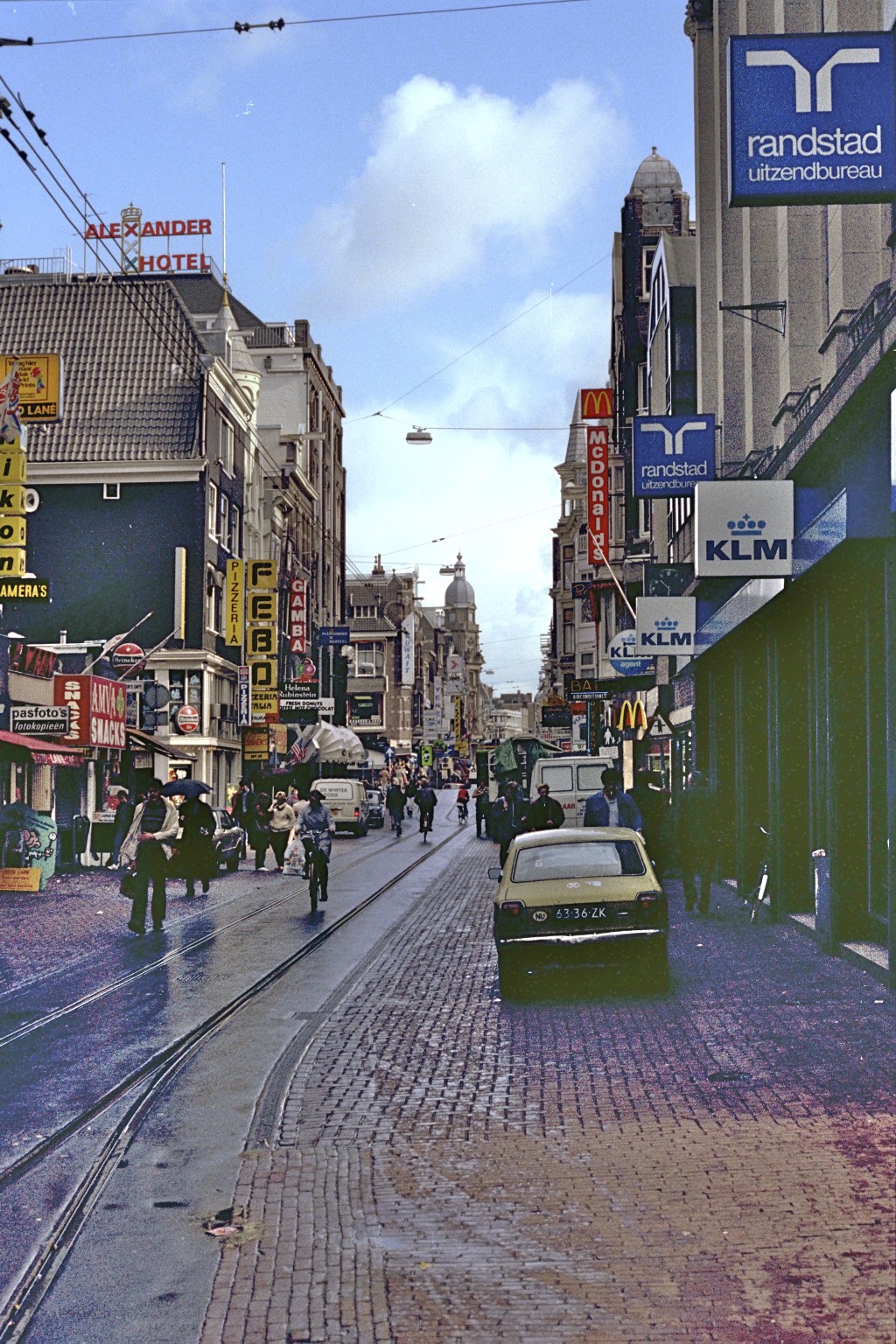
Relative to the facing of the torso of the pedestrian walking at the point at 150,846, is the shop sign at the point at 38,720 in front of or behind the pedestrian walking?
behind

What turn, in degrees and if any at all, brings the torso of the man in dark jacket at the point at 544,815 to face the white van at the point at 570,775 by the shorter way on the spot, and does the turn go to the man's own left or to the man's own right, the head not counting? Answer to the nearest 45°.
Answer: approximately 180°

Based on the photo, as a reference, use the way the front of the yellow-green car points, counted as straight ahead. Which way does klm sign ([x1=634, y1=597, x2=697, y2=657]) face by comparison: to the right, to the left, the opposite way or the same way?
the opposite way
